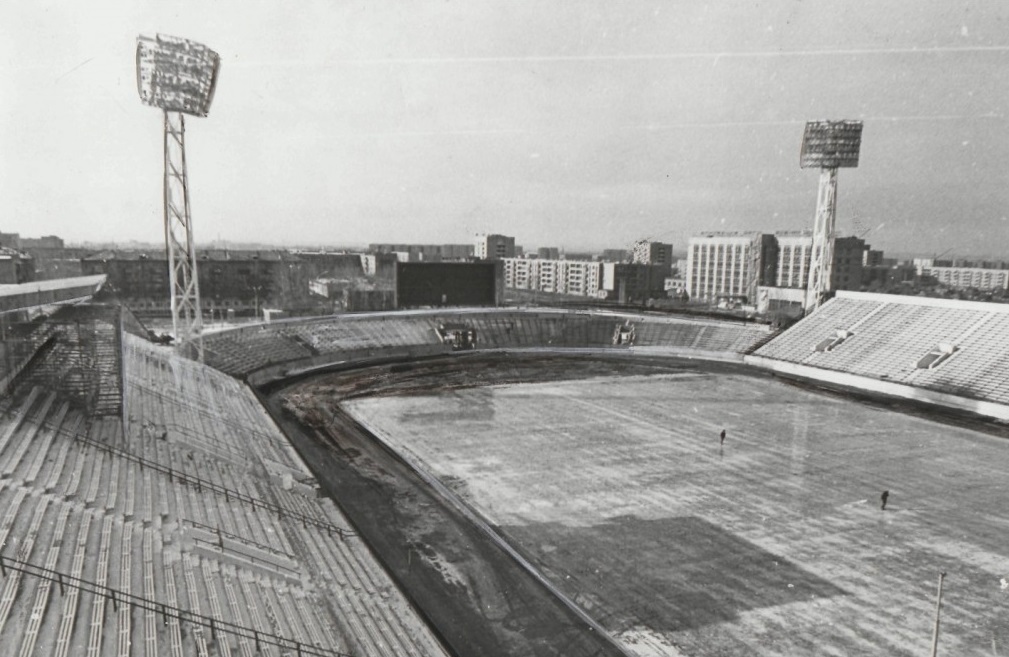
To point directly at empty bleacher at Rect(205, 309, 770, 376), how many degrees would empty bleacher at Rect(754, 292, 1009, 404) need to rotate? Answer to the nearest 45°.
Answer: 0° — it already faces it

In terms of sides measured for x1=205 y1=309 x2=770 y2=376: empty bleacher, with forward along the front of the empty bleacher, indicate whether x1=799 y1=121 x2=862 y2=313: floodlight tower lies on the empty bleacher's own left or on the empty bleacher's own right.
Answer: on the empty bleacher's own left

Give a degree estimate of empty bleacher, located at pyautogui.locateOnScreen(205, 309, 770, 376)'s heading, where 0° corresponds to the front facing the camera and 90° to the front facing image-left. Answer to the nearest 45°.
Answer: approximately 0°

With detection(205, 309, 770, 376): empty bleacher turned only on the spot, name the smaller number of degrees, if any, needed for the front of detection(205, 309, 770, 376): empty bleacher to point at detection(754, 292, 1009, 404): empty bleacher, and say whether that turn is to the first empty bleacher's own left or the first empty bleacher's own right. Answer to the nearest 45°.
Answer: approximately 90° to the first empty bleacher's own left

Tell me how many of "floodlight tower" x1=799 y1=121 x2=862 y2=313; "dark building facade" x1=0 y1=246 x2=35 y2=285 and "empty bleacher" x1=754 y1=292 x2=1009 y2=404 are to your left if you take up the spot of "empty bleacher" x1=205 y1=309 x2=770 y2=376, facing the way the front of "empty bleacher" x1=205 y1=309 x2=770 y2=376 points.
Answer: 2

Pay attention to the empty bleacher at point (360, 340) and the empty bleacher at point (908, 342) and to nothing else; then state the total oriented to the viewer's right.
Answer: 0

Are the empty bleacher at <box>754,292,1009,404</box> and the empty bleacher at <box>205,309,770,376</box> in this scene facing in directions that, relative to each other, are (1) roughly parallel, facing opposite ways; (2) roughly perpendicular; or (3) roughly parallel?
roughly perpendicular

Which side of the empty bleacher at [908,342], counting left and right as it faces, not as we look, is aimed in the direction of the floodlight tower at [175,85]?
front
